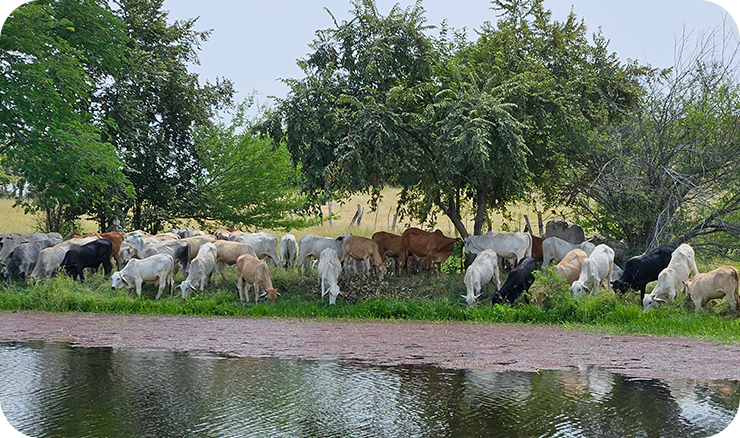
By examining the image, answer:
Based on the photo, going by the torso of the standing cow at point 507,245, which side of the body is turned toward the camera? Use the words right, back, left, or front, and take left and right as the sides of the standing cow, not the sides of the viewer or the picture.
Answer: left

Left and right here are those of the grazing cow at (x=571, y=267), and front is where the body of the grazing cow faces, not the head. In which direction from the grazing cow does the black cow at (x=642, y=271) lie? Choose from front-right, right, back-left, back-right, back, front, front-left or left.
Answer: back-left

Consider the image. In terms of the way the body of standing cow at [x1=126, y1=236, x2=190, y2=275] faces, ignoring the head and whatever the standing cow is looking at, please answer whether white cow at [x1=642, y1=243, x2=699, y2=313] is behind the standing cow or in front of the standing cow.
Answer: behind

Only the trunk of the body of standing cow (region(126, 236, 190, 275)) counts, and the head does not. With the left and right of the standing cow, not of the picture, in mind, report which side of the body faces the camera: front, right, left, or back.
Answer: left

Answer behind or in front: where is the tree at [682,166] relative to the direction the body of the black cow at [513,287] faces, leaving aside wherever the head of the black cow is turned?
behind

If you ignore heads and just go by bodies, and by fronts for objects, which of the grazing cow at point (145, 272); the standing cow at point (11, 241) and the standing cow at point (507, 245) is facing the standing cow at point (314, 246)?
the standing cow at point (507, 245)

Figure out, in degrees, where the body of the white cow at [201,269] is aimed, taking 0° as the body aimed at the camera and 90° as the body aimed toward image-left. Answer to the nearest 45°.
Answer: approximately 45°

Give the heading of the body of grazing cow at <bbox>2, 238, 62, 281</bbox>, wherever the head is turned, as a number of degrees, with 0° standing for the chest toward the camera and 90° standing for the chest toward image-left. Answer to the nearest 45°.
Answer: approximately 45°

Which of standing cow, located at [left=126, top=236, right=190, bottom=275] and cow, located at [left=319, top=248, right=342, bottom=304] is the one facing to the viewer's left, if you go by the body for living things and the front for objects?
the standing cow

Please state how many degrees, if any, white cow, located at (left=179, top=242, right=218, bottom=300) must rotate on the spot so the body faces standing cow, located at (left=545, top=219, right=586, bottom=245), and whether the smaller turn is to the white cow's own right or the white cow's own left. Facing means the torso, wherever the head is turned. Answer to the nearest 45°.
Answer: approximately 135° to the white cow's own left

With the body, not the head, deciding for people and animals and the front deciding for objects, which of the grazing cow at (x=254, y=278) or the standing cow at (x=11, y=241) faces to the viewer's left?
the standing cow at (x=11, y=241)

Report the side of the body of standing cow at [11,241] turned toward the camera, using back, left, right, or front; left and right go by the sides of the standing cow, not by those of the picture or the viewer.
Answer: left

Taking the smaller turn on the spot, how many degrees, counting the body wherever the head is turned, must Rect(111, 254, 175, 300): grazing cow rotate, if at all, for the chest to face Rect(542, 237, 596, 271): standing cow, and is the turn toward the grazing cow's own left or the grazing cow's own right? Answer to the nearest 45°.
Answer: approximately 180°

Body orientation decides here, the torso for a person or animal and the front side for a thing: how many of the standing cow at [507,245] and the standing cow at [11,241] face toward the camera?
0

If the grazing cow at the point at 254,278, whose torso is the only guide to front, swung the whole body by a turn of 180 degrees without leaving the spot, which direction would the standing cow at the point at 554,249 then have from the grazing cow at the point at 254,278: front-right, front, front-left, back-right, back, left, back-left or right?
back-right
